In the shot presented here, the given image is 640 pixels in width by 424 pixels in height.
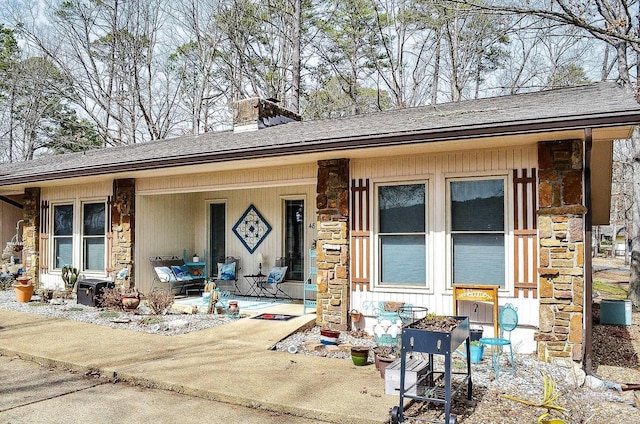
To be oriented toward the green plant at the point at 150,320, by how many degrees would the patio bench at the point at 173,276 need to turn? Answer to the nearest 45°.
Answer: approximately 45° to its right

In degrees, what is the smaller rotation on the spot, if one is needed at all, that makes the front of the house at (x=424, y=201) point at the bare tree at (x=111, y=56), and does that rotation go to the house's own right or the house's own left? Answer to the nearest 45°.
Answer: approximately 90° to the house's own right

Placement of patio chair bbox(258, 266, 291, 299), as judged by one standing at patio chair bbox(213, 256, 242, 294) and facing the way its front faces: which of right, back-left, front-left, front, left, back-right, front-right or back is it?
left

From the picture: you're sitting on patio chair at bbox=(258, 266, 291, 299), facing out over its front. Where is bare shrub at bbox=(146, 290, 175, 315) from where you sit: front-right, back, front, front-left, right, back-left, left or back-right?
front

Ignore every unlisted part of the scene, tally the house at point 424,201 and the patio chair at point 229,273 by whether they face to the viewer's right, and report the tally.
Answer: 0

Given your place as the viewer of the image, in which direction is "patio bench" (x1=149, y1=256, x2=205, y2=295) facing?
facing the viewer and to the right of the viewer

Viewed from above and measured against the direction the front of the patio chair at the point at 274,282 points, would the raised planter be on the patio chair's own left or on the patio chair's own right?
on the patio chair's own left

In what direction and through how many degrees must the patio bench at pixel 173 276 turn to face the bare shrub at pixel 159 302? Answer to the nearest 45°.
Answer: approximately 45° to its right

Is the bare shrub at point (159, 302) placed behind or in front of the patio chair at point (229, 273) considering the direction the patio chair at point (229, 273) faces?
in front

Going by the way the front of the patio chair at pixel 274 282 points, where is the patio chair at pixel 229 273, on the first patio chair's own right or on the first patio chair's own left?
on the first patio chair's own right

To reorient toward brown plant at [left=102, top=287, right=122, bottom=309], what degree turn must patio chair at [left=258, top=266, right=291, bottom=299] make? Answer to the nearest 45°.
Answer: approximately 45° to its right

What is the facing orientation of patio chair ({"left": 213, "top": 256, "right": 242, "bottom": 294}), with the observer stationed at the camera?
facing the viewer and to the left of the viewer

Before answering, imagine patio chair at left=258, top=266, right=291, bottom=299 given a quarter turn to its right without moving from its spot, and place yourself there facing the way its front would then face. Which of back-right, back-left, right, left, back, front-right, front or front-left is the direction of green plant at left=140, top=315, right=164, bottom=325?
left
